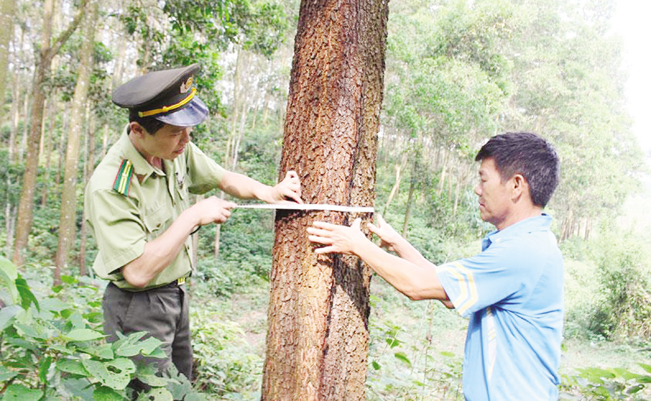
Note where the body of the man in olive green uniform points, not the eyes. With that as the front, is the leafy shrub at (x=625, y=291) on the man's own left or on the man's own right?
on the man's own left

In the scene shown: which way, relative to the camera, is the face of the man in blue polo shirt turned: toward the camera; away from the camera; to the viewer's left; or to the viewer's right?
to the viewer's left

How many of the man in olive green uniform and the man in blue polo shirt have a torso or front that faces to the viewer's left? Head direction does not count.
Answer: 1

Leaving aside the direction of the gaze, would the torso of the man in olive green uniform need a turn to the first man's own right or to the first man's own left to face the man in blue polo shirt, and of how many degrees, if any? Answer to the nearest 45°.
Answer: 0° — they already face them

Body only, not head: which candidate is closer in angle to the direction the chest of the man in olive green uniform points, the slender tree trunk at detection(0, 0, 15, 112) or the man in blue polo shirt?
the man in blue polo shirt

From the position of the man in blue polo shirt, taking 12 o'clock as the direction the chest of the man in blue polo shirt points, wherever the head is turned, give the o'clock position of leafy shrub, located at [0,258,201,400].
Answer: The leafy shrub is roughly at 11 o'clock from the man in blue polo shirt.

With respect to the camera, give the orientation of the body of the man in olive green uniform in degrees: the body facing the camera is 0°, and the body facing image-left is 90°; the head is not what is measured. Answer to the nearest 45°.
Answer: approximately 315°

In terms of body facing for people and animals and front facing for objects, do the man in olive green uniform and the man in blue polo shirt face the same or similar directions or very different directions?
very different directions

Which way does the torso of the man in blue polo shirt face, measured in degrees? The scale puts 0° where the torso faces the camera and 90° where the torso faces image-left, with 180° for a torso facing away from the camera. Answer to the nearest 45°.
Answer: approximately 90°
